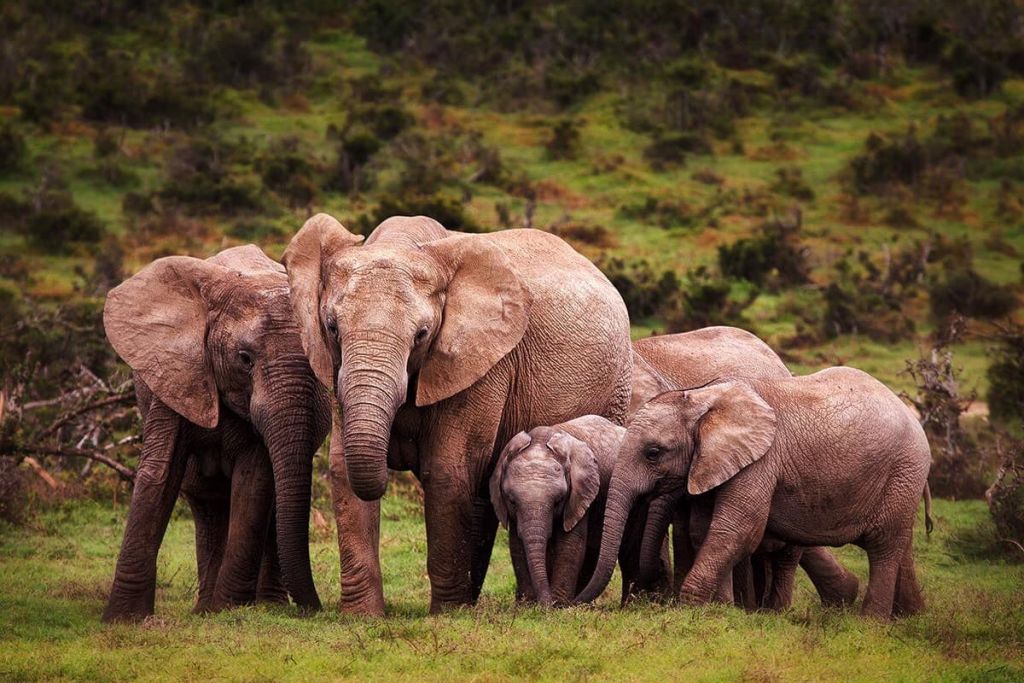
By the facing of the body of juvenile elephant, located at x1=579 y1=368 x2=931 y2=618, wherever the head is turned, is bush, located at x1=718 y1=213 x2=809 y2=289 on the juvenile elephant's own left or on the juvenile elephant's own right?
on the juvenile elephant's own right

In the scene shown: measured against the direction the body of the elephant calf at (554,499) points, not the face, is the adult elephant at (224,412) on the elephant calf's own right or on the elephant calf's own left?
on the elephant calf's own right

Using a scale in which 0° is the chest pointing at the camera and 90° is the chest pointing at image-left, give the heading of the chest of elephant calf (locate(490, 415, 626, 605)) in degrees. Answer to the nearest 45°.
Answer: approximately 45°

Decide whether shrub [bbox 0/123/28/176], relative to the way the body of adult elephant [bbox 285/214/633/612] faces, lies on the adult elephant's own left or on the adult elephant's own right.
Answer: on the adult elephant's own right

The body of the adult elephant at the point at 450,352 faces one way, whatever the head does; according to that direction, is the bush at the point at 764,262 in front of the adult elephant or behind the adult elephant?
behind

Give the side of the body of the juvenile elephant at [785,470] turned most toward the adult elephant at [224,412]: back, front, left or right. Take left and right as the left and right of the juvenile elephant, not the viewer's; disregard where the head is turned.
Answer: front

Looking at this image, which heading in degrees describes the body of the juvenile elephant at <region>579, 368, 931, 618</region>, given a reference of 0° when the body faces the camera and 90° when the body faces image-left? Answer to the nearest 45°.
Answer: approximately 90°

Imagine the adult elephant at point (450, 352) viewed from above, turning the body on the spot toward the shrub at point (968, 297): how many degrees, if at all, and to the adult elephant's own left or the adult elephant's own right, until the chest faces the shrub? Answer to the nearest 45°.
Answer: approximately 180°

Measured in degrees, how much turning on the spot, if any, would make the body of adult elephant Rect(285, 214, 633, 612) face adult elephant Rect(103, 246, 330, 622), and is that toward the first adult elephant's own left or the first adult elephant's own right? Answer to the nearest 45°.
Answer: approximately 45° to the first adult elephant's own right

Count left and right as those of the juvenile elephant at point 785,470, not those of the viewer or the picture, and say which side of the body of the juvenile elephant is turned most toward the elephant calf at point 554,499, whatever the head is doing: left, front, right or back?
front

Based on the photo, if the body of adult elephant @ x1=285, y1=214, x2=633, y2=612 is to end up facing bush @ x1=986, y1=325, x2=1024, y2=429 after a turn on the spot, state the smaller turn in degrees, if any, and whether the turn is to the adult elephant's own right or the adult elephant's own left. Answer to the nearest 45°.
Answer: approximately 180°
